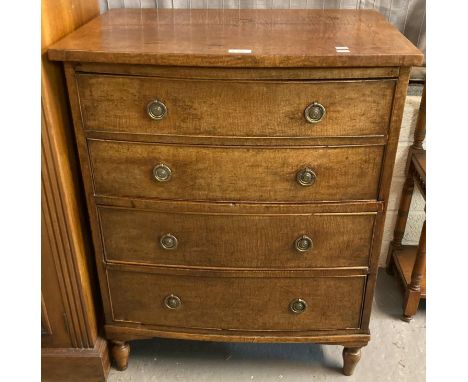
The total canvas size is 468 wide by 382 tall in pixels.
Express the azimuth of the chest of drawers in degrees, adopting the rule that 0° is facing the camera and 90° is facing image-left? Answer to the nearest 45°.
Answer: approximately 0°

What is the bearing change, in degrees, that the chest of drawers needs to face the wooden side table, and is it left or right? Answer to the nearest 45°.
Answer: approximately 135° to its left
